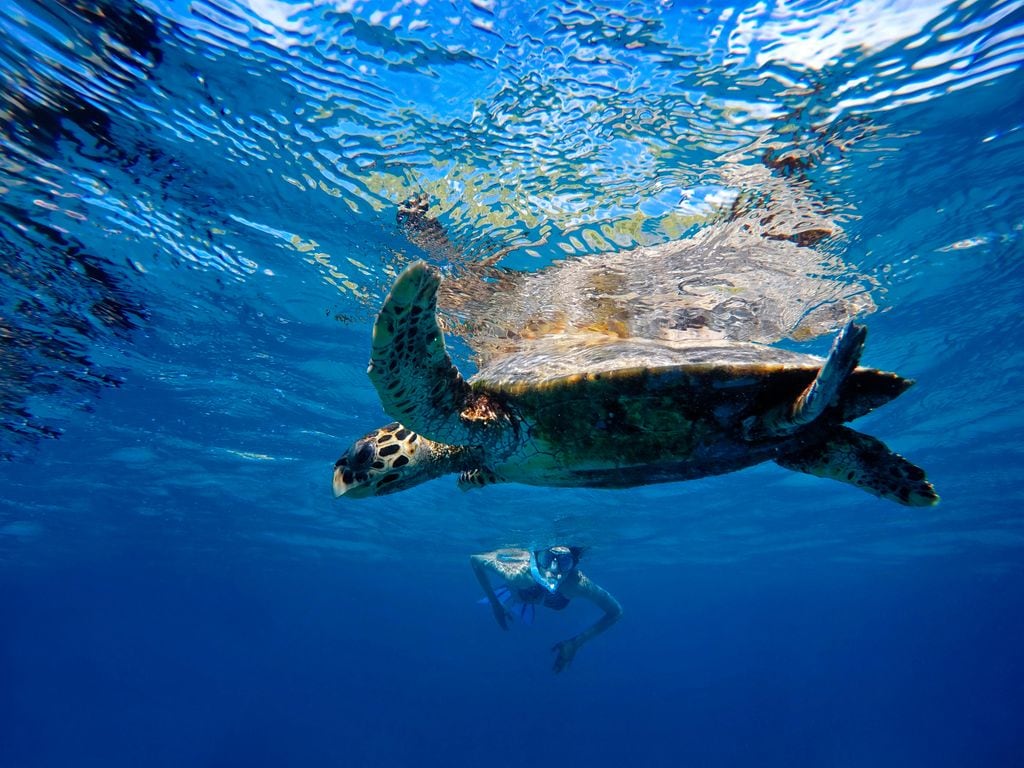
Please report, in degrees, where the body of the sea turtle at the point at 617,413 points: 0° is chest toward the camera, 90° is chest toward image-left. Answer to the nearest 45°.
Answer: approximately 90°

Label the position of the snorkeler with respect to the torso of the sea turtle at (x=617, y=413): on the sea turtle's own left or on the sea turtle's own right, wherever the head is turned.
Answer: on the sea turtle's own right
